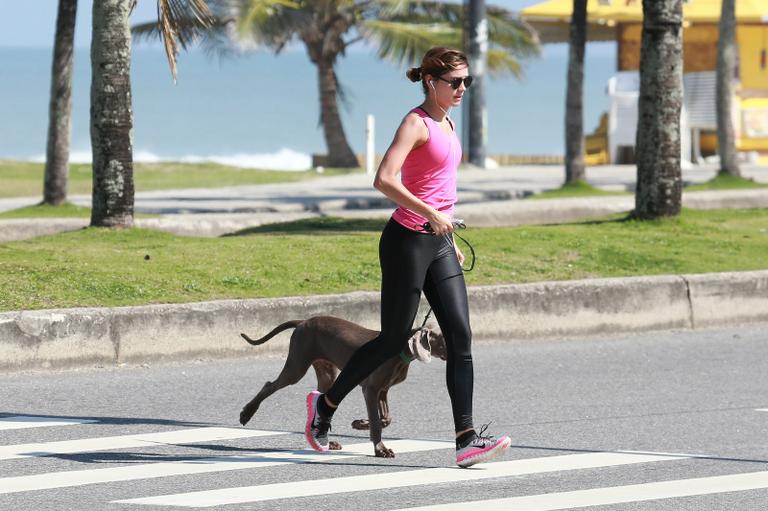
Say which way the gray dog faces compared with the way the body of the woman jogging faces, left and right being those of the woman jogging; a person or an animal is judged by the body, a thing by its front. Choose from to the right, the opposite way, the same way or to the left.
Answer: the same way

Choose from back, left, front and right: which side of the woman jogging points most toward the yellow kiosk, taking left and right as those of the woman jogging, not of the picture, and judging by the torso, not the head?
left

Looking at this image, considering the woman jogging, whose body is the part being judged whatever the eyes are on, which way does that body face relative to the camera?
to the viewer's right

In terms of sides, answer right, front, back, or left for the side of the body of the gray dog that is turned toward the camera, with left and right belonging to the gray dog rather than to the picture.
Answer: right

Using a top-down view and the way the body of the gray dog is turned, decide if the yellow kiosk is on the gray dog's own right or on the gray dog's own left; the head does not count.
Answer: on the gray dog's own left

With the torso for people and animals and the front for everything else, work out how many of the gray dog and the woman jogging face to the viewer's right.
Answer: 2
